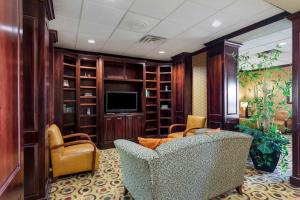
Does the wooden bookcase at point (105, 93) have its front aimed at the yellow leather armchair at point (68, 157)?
no

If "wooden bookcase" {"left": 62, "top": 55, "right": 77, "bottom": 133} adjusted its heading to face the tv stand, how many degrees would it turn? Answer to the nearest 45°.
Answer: approximately 45° to its left

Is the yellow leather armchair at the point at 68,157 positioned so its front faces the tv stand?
no

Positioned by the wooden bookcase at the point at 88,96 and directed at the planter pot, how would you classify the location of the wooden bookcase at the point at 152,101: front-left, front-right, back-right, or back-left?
front-left

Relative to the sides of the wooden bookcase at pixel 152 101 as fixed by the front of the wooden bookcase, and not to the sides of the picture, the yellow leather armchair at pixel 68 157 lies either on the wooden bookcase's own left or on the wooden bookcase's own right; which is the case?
on the wooden bookcase's own right

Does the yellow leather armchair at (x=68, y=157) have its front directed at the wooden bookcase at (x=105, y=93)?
no

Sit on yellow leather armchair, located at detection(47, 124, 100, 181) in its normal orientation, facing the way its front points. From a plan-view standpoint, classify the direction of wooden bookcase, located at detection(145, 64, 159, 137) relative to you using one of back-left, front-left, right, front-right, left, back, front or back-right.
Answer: front-left

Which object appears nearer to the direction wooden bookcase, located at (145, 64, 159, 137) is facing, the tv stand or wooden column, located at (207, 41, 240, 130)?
the wooden column

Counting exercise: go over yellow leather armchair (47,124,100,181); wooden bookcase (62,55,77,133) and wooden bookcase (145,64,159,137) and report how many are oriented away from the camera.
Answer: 0

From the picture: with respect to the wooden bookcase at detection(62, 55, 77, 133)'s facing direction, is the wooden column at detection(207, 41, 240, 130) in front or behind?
in front

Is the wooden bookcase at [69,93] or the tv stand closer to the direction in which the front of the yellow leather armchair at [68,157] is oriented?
the tv stand

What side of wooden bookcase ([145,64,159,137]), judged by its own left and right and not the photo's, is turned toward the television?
right

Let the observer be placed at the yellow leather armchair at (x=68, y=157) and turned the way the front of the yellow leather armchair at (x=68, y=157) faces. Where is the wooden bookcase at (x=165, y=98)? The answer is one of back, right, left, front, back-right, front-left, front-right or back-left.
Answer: front-left

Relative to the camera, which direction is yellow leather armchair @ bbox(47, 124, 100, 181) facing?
to the viewer's right

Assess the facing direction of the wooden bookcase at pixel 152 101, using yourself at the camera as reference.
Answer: facing the viewer and to the right of the viewer
